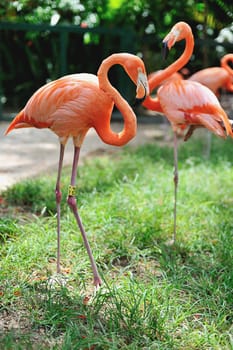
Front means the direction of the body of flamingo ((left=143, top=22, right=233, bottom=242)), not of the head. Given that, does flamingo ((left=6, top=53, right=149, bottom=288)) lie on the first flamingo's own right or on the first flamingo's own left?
on the first flamingo's own left

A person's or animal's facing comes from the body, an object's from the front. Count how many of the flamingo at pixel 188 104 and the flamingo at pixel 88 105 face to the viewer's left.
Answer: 1

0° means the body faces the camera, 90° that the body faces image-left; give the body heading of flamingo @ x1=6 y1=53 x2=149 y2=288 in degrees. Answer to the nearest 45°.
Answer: approximately 270°

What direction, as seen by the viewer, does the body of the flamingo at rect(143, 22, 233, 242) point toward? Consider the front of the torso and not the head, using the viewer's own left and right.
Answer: facing to the left of the viewer

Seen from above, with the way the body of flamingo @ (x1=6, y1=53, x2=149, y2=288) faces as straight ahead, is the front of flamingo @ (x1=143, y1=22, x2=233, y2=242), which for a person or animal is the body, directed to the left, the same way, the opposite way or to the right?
the opposite way
